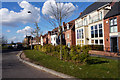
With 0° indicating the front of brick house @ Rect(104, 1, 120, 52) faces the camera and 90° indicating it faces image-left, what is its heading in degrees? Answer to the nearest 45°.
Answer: approximately 45°
